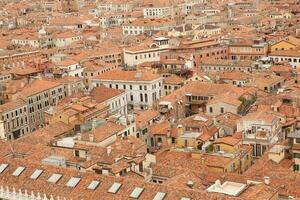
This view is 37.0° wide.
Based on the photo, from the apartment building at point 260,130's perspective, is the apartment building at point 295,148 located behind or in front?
in front

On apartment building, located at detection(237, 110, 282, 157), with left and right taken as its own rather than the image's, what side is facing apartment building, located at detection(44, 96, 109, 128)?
right

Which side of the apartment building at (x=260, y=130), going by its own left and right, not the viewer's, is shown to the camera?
front
